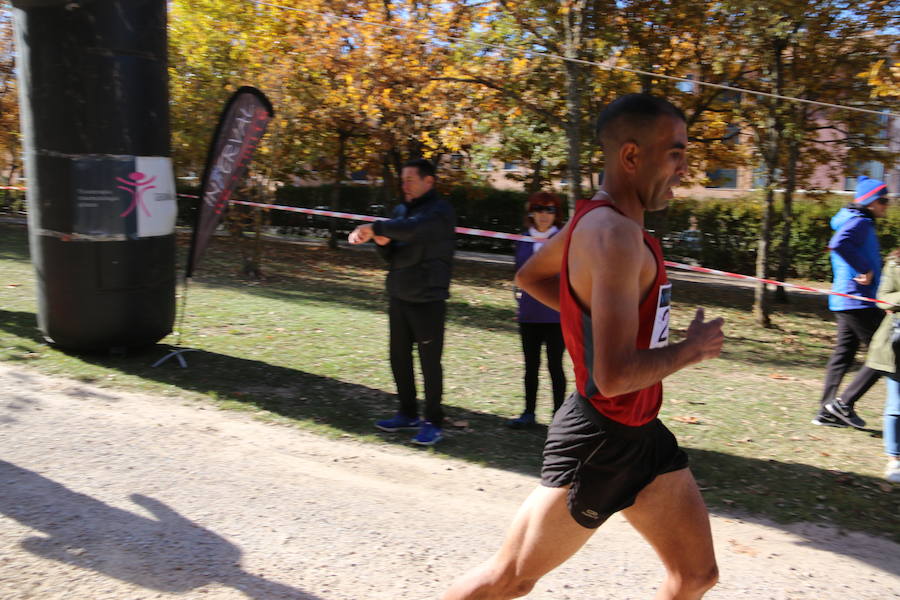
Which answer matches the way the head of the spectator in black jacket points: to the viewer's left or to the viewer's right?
to the viewer's left

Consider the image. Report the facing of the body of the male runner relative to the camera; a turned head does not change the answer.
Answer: to the viewer's right

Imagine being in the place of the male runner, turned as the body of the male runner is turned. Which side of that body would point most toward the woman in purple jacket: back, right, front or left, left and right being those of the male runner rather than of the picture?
left

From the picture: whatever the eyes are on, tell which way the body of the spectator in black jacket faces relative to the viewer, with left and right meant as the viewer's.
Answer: facing the viewer and to the left of the viewer

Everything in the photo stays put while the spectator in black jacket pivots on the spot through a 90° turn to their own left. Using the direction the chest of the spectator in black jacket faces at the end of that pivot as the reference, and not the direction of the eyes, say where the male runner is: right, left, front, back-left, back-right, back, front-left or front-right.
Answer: front-right

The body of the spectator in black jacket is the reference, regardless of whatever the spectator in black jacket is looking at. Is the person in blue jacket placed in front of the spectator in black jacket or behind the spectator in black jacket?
behind

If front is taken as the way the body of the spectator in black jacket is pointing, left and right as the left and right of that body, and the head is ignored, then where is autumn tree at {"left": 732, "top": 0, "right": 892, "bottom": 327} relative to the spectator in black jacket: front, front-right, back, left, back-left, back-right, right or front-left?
back
